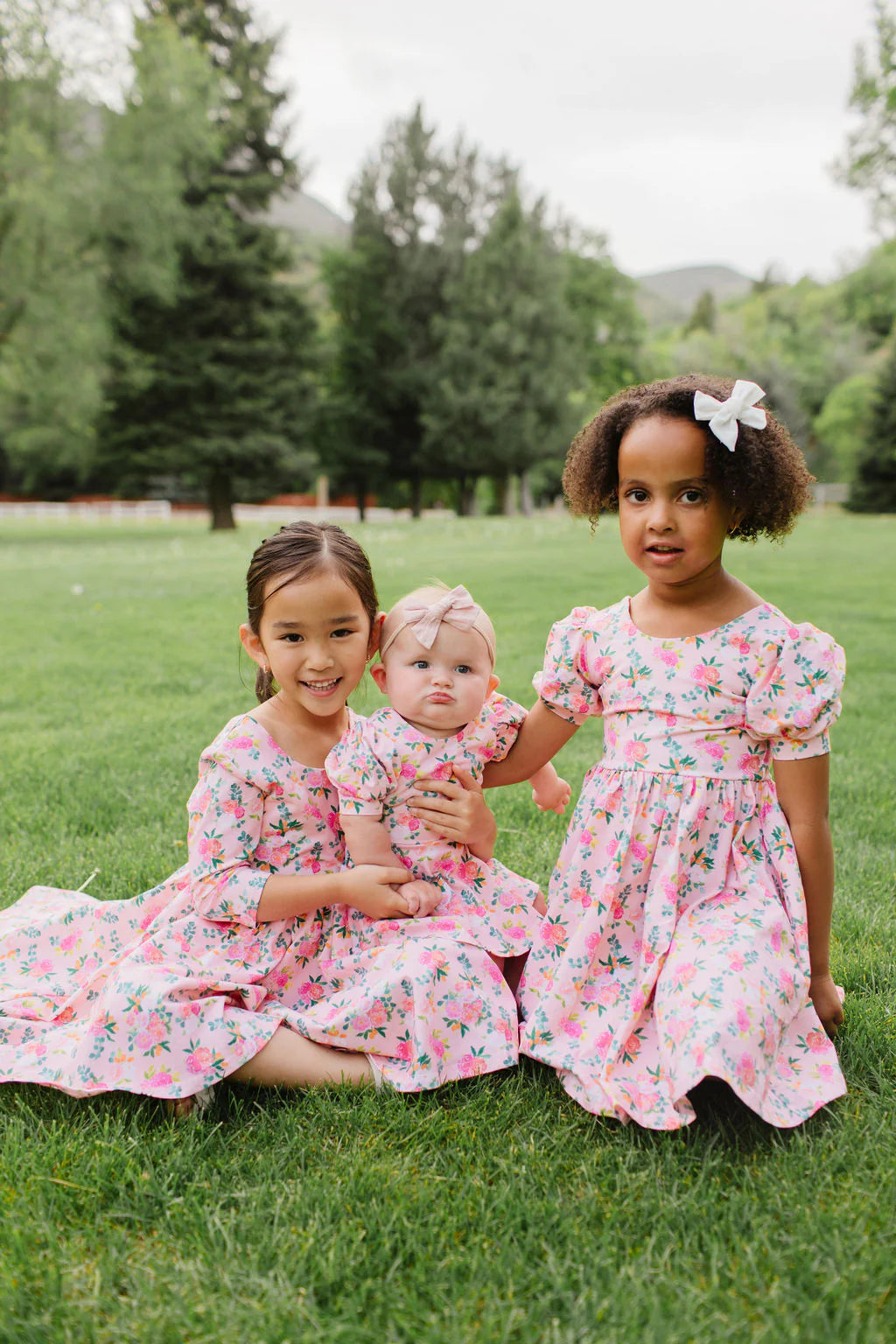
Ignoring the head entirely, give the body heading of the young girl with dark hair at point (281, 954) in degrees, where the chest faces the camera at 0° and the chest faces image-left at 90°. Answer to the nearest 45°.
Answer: approximately 315°

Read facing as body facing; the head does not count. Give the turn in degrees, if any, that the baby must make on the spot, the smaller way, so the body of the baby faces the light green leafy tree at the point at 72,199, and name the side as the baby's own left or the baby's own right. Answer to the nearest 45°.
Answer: approximately 135° to the baby's own left

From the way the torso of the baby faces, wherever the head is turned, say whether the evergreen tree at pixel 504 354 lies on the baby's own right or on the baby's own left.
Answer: on the baby's own left

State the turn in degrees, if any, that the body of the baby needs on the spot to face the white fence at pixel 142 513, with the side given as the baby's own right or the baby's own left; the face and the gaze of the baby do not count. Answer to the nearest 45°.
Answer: approximately 135° to the baby's own left

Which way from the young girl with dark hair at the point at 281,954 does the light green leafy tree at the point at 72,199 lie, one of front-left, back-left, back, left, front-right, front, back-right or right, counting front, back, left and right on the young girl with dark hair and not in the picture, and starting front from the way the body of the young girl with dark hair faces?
back-left
